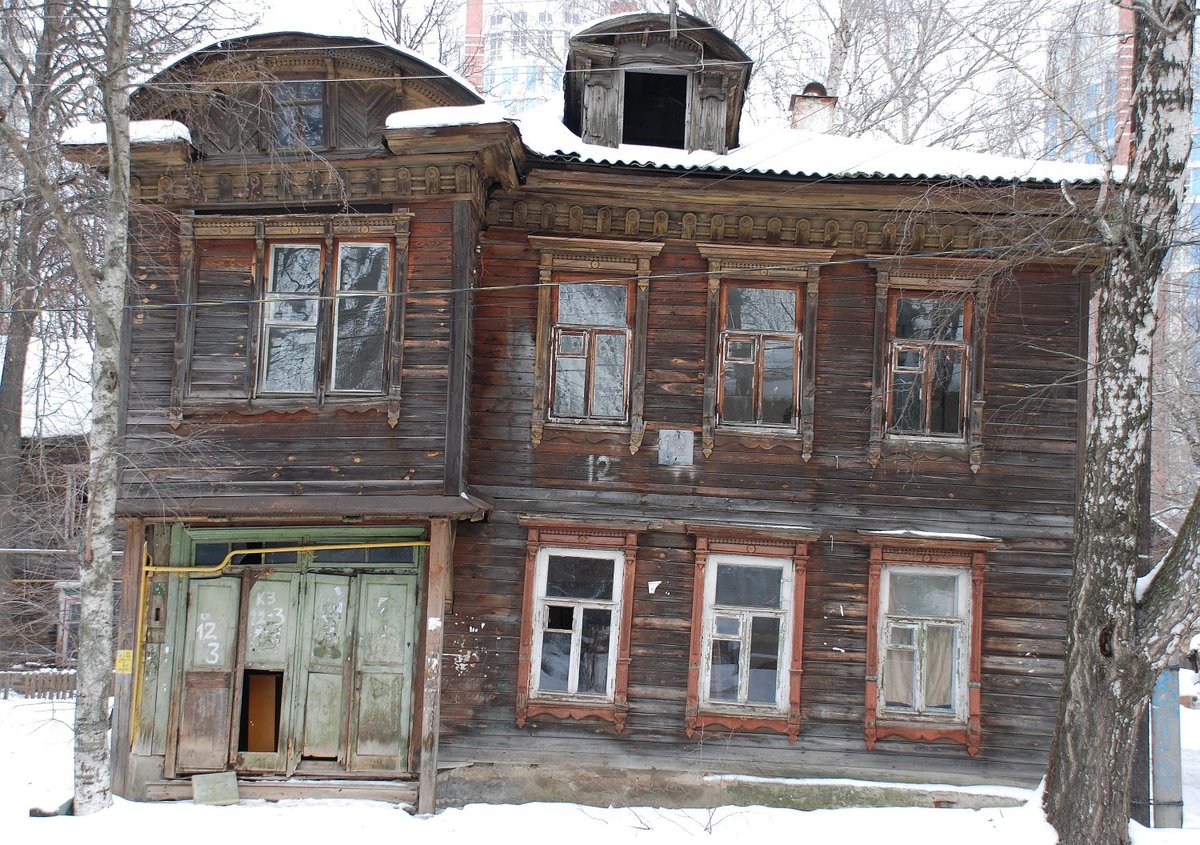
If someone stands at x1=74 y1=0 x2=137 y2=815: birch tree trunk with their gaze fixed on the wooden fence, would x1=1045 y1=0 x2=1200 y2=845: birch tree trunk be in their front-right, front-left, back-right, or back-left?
back-right

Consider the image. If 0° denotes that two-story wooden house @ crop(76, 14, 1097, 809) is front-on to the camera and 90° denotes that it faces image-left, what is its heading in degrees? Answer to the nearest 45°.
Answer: approximately 0°

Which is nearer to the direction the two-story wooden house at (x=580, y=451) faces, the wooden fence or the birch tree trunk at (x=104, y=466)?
the birch tree trunk

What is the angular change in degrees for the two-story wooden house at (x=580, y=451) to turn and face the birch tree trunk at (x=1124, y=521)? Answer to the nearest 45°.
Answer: approximately 45° to its left

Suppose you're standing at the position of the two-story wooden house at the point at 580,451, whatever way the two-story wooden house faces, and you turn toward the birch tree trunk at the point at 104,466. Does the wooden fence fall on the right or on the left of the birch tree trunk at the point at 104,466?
right

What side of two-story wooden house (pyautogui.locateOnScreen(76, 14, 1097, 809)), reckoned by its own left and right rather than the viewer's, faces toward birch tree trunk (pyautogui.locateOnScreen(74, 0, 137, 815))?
right

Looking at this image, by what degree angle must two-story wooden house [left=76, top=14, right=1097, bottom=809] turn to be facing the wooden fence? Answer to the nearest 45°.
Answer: approximately 135° to its right

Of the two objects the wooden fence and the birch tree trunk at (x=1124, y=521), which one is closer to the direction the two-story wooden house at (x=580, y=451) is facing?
the birch tree trunk
